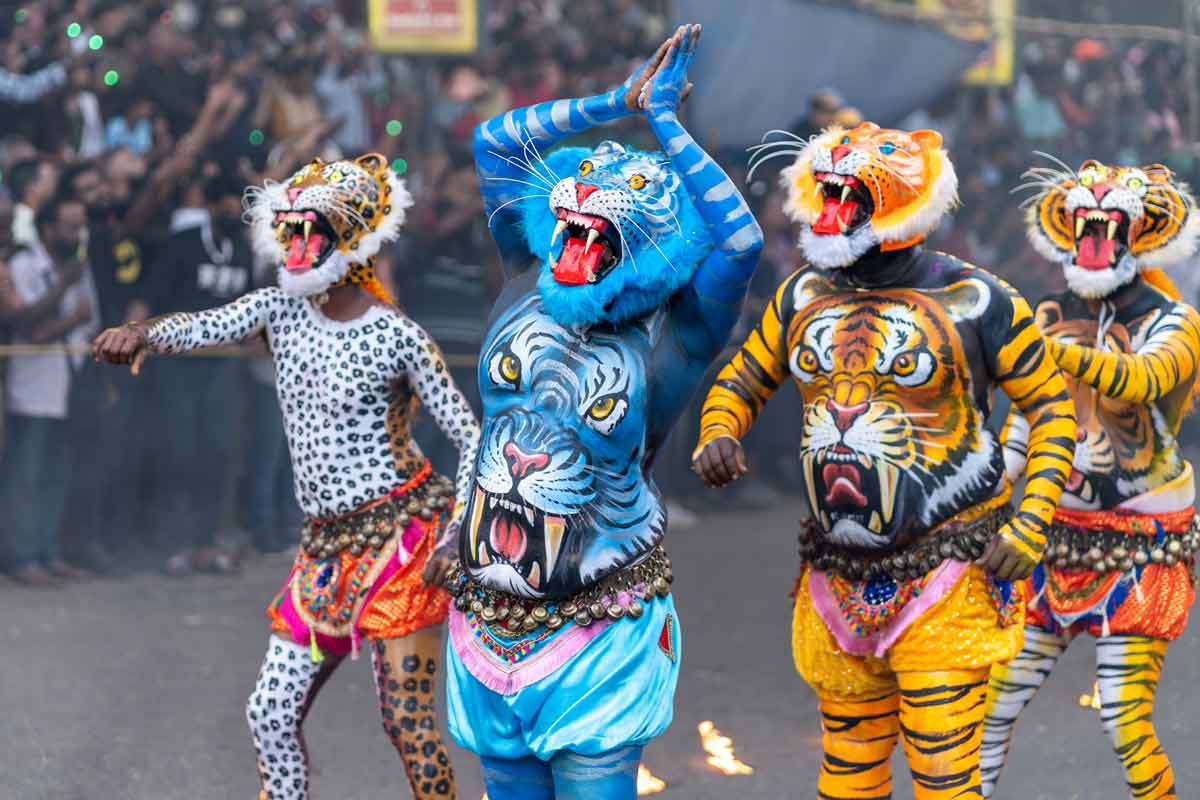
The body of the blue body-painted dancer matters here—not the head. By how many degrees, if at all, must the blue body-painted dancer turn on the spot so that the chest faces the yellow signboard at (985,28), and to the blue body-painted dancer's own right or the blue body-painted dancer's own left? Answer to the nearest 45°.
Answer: approximately 135° to the blue body-painted dancer's own right

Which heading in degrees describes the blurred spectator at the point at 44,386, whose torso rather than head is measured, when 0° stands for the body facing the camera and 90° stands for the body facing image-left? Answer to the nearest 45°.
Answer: approximately 315°

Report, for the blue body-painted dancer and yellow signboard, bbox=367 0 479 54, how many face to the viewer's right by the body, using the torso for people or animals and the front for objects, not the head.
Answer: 0

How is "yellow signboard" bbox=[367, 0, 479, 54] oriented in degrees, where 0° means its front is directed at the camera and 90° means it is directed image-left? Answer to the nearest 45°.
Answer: approximately 0°

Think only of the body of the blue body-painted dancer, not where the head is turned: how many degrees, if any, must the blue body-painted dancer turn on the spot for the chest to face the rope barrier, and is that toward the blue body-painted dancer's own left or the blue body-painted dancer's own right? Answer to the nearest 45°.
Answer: approximately 90° to the blue body-painted dancer's own right

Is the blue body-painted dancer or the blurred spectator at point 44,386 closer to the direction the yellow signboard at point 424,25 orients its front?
the blue body-painted dancer

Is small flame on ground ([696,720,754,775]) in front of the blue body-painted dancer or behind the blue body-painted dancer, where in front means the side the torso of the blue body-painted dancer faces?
behind

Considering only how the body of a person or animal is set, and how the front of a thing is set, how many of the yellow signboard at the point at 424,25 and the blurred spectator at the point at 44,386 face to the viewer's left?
0
